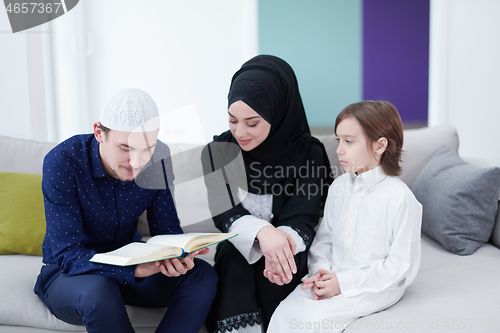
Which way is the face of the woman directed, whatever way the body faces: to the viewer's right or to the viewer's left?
to the viewer's left

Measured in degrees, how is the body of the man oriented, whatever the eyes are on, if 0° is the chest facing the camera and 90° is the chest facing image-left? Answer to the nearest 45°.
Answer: approximately 315°

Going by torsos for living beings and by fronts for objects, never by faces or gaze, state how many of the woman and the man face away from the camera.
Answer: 0

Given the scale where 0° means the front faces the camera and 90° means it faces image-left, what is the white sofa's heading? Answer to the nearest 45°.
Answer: approximately 0°

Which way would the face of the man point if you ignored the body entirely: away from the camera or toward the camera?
toward the camera

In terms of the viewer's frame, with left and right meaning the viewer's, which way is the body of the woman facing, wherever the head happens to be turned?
facing the viewer and to the left of the viewer
